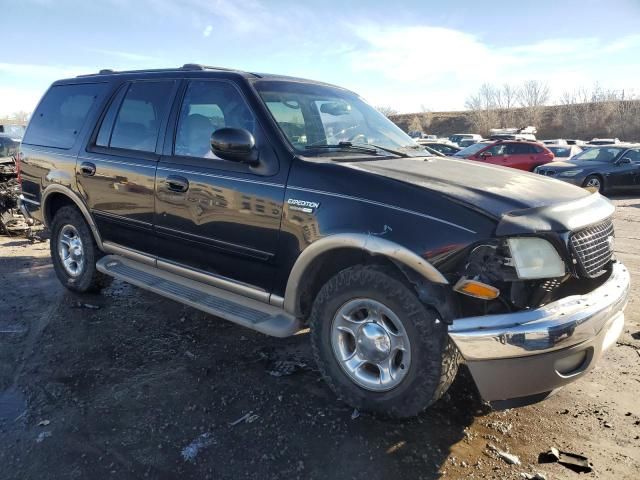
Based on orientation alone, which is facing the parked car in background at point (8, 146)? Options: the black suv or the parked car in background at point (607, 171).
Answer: the parked car in background at point (607, 171)

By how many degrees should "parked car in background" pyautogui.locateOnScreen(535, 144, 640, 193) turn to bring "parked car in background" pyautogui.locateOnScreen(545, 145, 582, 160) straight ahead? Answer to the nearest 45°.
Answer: approximately 135° to its right

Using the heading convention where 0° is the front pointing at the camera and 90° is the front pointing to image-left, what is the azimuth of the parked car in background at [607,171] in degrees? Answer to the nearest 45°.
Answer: approximately 45°

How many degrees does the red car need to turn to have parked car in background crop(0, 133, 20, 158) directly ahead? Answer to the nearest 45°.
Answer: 0° — it already faces it

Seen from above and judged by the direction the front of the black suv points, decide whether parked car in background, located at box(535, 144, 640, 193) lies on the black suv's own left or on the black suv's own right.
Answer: on the black suv's own left

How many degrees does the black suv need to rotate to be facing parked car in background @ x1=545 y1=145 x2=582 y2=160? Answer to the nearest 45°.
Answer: approximately 90° to its left

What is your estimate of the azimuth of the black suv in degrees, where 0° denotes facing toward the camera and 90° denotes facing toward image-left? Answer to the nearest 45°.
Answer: approximately 315°

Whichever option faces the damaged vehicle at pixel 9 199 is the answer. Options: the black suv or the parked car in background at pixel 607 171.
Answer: the parked car in background

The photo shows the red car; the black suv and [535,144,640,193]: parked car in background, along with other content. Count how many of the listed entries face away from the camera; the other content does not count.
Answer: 0

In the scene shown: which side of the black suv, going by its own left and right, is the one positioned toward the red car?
left

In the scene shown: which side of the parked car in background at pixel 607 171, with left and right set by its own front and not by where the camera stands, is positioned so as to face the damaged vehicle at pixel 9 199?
front

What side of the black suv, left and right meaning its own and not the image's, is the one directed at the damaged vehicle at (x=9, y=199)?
back

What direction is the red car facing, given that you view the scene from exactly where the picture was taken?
facing the viewer and to the left of the viewer
